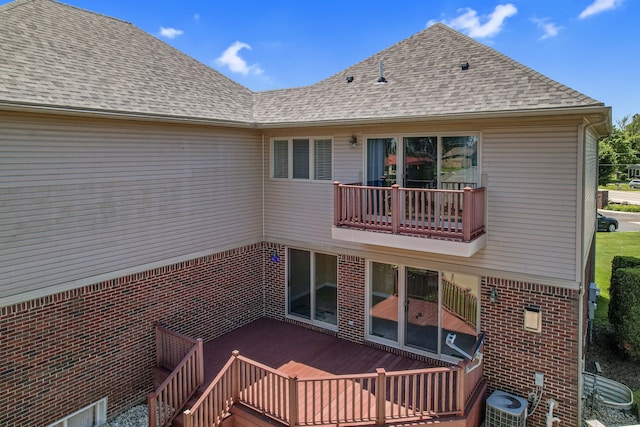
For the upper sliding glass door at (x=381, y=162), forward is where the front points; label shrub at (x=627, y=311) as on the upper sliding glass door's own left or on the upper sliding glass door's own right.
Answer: on the upper sliding glass door's own left

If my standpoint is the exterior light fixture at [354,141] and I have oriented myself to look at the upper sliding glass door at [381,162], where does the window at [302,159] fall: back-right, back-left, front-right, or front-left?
back-left

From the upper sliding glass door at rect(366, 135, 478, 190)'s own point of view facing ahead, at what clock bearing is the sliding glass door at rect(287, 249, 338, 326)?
The sliding glass door is roughly at 4 o'clock from the upper sliding glass door.

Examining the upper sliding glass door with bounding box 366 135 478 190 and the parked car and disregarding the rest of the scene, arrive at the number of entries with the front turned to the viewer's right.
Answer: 1

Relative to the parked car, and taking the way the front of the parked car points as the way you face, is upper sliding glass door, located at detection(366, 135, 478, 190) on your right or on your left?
on your right

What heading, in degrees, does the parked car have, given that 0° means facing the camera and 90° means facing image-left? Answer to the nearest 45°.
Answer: approximately 270°

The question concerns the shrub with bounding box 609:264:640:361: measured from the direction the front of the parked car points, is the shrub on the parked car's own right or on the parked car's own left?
on the parked car's own right
